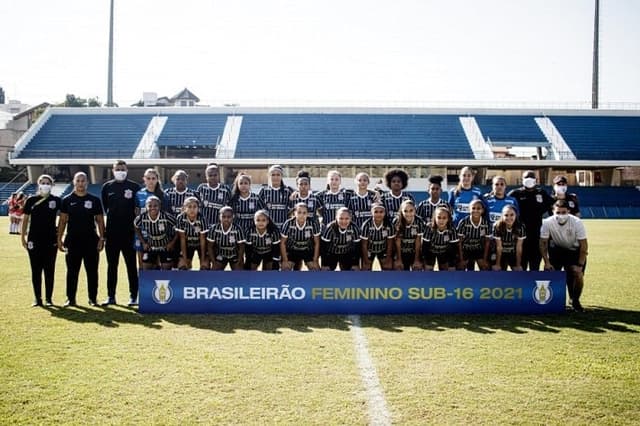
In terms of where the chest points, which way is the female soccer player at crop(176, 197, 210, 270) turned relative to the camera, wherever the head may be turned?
toward the camera

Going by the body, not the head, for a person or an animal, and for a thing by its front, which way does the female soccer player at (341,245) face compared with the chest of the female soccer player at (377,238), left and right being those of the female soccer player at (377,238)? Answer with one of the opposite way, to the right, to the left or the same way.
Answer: the same way

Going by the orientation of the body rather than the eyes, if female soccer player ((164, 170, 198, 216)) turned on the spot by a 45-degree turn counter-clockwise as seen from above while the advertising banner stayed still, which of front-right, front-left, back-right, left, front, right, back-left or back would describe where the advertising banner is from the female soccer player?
front

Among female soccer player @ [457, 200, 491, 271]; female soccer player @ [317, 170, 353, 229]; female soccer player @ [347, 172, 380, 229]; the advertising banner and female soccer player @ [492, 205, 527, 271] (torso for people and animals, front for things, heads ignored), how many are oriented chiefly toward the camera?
5

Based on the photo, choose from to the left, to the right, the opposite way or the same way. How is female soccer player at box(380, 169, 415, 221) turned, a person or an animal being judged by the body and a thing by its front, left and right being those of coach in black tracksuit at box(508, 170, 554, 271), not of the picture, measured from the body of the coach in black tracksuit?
the same way

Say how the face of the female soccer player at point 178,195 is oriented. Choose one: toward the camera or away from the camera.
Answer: toward the camera

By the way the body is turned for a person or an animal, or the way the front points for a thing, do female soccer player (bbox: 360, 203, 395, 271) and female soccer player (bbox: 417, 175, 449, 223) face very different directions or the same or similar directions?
same or similar directions

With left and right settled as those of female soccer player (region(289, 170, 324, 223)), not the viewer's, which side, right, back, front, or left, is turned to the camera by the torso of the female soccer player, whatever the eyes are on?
front

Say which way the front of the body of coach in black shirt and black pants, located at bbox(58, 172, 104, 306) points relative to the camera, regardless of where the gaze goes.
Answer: toward the camera

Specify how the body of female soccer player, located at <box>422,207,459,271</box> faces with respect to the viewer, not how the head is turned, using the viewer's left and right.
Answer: facing the viewer

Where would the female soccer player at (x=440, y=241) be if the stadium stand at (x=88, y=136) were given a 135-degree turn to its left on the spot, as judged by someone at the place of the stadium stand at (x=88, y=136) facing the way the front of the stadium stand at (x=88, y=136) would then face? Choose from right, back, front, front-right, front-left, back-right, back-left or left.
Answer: back-right

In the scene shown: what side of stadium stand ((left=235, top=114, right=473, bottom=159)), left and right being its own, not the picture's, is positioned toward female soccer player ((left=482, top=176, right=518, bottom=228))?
front

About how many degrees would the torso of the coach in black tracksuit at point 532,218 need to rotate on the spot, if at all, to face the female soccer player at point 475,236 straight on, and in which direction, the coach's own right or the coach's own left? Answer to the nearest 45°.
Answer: approximately 45° to the coach's own right

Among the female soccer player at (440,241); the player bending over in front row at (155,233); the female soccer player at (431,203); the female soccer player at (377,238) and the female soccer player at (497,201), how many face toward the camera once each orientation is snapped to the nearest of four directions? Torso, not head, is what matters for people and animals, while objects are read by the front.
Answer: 5

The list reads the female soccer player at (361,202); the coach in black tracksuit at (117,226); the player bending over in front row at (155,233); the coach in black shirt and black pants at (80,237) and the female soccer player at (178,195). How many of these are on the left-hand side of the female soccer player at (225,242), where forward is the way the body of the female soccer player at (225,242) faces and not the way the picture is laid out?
1

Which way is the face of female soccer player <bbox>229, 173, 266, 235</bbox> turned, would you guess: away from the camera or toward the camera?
toward the camera

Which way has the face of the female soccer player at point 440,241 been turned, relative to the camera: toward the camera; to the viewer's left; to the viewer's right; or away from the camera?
toward the camera

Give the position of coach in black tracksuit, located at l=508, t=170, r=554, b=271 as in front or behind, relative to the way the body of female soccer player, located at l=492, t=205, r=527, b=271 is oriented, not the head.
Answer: behind
